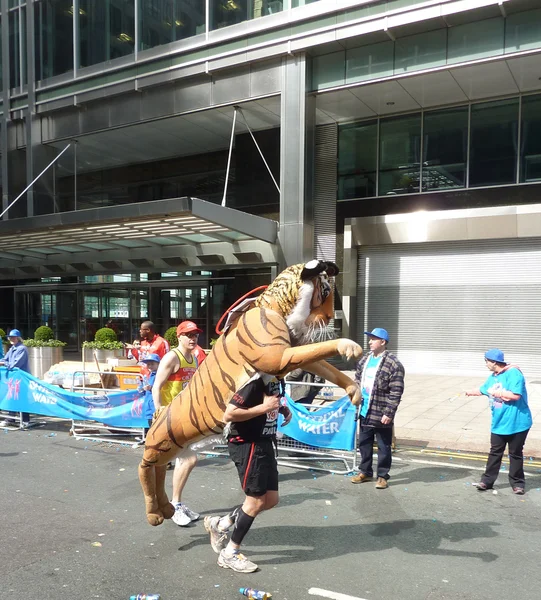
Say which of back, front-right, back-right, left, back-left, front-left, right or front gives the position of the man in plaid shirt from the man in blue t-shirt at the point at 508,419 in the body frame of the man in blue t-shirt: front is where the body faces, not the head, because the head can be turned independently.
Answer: front-right

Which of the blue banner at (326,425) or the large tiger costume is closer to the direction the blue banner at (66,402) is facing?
the large tiger costume

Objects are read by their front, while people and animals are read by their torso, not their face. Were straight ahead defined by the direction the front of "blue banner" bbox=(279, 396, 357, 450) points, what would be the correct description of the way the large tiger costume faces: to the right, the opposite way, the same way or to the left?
to the left

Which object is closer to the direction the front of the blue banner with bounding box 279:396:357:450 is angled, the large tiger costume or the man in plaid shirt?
the large tiger costume

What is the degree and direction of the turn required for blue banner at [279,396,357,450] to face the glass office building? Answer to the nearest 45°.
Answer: approximately 180°

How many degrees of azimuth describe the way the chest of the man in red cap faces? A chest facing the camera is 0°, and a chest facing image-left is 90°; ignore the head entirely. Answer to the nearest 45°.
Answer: approximately 315°

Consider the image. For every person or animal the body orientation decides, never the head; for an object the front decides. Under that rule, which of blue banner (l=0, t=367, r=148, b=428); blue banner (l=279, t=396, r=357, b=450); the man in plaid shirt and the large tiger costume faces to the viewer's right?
the large tiger costume

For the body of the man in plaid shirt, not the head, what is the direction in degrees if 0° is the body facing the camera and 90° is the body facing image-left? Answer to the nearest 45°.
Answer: approximately 45°

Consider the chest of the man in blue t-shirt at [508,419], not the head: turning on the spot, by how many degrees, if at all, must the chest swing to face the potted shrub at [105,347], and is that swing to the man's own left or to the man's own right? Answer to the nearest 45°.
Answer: approximately 90° to the man's own right

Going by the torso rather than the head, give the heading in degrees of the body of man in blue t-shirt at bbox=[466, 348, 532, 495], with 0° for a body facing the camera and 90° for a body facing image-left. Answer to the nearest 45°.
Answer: approximately 45°

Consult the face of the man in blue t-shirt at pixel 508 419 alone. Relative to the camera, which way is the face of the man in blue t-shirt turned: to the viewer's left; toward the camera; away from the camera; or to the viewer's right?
to the viewer's left

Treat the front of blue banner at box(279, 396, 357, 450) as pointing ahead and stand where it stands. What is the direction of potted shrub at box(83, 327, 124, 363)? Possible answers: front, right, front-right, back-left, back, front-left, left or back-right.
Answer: back-right
